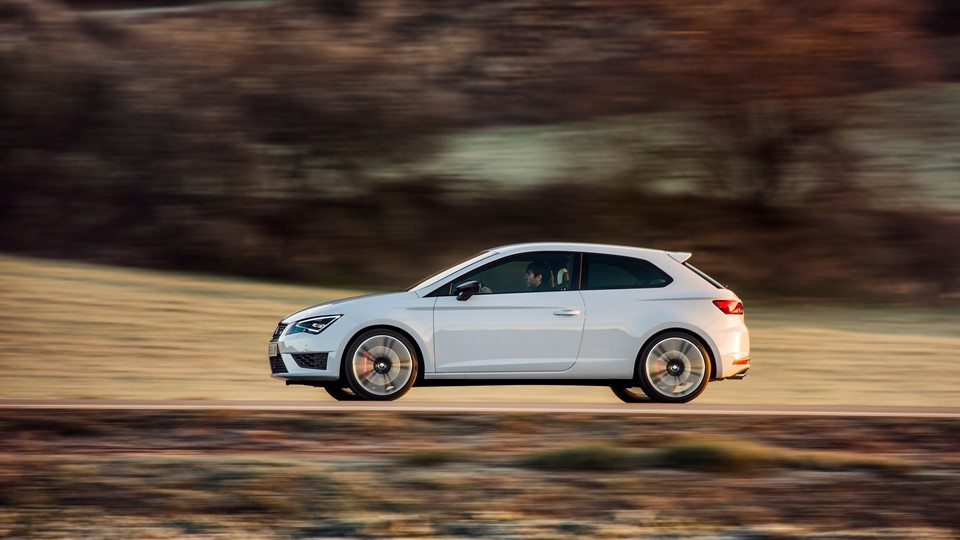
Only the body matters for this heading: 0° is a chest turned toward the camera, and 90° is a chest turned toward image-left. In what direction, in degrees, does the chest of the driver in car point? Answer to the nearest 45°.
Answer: approximately 90°

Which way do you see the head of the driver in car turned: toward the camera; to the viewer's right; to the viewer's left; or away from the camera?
to the viewer's left

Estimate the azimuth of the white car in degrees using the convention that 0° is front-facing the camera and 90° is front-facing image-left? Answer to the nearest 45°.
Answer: approximately 90°
